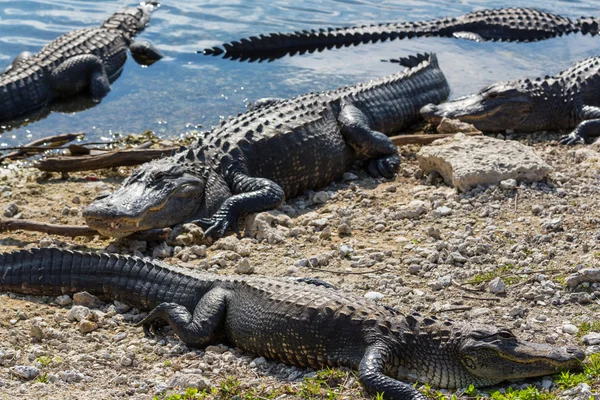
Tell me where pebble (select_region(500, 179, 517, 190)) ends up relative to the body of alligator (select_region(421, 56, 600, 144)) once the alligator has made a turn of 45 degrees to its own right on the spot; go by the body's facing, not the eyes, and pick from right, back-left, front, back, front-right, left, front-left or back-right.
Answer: back-left

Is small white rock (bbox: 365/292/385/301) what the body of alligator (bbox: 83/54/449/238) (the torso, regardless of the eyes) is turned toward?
no

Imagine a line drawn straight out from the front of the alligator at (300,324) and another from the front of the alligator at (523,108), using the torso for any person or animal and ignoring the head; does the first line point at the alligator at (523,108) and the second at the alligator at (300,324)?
no

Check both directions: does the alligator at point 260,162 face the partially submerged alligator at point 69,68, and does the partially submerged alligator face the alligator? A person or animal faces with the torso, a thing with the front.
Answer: no

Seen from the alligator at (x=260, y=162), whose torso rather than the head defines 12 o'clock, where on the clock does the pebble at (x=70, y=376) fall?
The pebble is roughly at 11 o'clock from the alligator.

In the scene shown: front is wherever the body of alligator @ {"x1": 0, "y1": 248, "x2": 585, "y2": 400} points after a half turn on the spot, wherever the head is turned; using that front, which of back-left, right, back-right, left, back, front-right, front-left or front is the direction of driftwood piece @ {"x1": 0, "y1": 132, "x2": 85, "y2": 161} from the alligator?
front

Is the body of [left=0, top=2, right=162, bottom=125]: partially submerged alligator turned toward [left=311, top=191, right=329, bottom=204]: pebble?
no

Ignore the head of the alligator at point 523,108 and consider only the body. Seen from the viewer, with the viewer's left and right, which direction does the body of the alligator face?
facing to the left of the viewer

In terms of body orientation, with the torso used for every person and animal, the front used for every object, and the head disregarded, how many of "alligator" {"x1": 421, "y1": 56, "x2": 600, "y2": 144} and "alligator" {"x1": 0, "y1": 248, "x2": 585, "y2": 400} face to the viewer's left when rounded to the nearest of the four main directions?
1

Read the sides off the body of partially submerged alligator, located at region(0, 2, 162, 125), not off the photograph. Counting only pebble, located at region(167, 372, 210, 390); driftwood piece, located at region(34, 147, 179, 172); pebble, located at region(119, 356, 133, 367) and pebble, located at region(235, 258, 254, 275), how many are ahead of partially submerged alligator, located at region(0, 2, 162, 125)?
0

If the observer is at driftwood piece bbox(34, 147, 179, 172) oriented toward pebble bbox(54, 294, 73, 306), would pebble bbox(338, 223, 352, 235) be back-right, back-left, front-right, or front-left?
front-left

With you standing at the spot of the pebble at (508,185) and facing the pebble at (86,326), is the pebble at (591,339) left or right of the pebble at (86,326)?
left

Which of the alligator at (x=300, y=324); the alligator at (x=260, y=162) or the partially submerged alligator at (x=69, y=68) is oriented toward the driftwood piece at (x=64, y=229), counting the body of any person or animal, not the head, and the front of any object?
the alligator at (x=260, y=162)

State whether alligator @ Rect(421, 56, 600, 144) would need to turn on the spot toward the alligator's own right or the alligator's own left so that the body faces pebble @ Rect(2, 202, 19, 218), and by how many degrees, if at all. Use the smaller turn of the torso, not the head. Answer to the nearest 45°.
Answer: approximately 45° to the alligator's own left

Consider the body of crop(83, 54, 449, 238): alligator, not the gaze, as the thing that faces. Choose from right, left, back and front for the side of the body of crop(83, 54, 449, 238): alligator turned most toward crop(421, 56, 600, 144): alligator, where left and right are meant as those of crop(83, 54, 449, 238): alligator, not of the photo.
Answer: back

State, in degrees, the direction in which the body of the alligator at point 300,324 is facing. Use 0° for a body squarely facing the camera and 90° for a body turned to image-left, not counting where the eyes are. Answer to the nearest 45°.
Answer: approximately 315°

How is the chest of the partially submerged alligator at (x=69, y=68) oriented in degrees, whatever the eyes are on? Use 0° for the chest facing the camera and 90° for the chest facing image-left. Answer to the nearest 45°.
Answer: approximately 225°
